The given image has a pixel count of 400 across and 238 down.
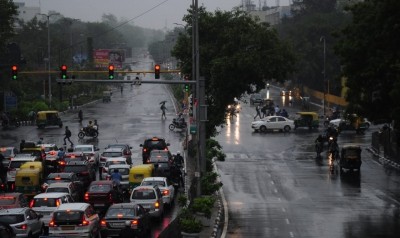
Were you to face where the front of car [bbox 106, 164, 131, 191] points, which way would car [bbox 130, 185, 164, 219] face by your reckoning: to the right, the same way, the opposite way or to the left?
the same way

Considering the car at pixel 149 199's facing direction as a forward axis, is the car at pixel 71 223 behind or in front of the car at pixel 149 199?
behind

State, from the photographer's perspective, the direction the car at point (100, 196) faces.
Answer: facing away from the viewer

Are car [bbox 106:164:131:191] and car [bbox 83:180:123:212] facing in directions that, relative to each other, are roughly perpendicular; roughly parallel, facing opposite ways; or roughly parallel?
roughly parallel

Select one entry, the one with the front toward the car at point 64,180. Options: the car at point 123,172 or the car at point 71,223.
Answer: the car at point 71,223

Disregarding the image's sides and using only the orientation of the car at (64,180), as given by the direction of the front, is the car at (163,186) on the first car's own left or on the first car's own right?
on the first car's own right

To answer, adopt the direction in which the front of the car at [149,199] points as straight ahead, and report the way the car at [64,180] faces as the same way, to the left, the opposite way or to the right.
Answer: the same way

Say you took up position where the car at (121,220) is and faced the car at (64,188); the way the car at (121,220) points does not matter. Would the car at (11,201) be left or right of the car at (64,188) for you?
left

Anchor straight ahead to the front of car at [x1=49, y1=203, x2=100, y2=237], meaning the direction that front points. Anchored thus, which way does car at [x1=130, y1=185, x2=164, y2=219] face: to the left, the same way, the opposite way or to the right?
the same way

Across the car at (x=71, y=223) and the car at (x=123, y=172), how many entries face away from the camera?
2

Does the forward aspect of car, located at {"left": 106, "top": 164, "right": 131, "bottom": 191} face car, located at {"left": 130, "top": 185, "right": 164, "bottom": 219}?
no

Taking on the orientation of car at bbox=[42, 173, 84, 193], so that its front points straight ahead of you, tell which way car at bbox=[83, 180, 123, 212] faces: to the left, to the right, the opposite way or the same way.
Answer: the same way

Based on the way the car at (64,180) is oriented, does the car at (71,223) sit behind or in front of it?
behind

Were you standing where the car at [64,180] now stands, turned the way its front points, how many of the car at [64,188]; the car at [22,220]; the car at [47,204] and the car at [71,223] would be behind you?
4

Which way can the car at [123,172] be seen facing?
away from the camera

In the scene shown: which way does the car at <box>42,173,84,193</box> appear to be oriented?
away from the camera

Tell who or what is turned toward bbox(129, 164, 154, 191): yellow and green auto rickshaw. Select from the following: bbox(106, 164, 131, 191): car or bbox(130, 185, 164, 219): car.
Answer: bbox(130, 185, 164, 219): car

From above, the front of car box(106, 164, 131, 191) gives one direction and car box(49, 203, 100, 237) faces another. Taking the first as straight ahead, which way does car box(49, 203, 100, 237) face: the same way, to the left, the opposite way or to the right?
the same way

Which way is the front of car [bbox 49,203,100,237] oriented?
away from the camera

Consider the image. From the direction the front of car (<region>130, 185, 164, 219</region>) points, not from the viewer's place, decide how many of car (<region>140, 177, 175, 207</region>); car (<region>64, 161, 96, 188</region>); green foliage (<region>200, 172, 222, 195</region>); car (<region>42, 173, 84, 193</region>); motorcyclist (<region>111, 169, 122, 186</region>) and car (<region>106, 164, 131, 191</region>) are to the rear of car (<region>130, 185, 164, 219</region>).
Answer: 0

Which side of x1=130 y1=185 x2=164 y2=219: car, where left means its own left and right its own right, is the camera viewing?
back
